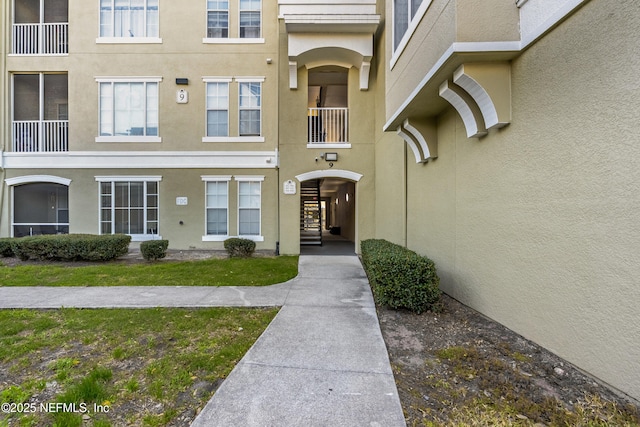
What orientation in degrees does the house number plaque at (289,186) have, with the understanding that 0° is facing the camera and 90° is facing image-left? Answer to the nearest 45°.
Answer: approximately 0°

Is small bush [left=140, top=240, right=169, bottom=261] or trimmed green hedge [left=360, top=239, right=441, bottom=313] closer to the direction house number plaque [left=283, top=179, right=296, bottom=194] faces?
the trimmed green hedge

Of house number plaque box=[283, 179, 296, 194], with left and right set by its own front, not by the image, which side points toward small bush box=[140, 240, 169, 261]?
right

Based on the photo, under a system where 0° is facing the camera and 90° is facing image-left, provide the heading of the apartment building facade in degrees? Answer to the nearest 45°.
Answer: approximately 0°
